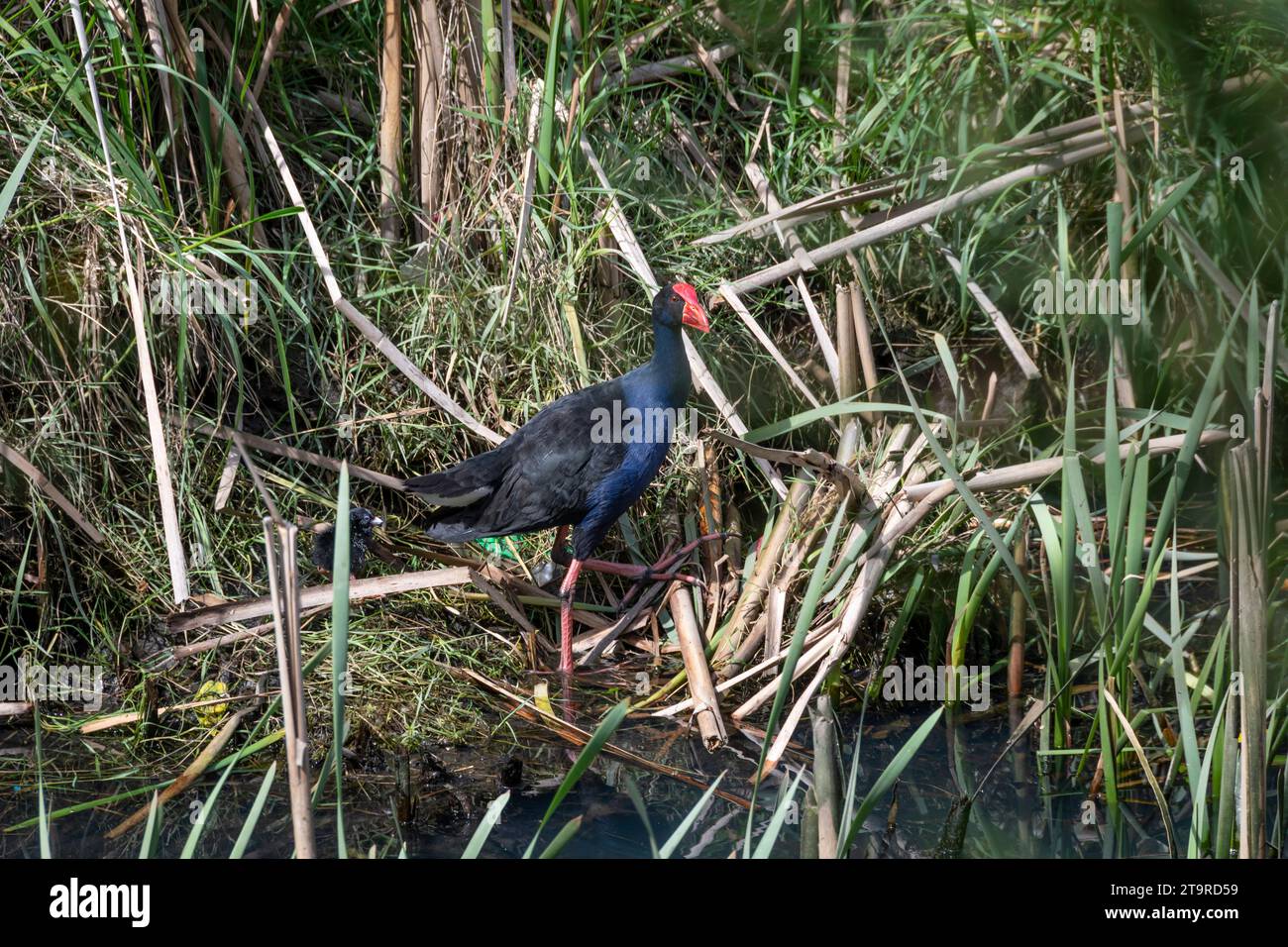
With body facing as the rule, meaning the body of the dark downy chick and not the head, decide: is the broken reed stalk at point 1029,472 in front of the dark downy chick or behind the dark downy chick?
in front

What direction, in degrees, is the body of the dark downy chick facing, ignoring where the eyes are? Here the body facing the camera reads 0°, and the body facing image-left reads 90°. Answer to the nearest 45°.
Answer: approximately 270°

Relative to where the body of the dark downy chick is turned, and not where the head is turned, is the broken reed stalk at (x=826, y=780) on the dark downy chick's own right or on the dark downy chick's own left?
on the dark downy chick's own right

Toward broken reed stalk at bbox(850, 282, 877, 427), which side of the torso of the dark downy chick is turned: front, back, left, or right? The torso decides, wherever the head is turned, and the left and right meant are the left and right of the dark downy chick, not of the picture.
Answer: front

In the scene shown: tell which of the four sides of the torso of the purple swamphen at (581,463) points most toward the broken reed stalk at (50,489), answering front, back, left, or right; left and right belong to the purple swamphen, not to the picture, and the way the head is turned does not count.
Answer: back

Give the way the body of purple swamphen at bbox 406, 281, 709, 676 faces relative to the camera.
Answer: to the viewer's right

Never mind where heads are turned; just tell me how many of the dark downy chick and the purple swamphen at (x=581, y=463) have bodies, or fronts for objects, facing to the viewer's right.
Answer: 2
